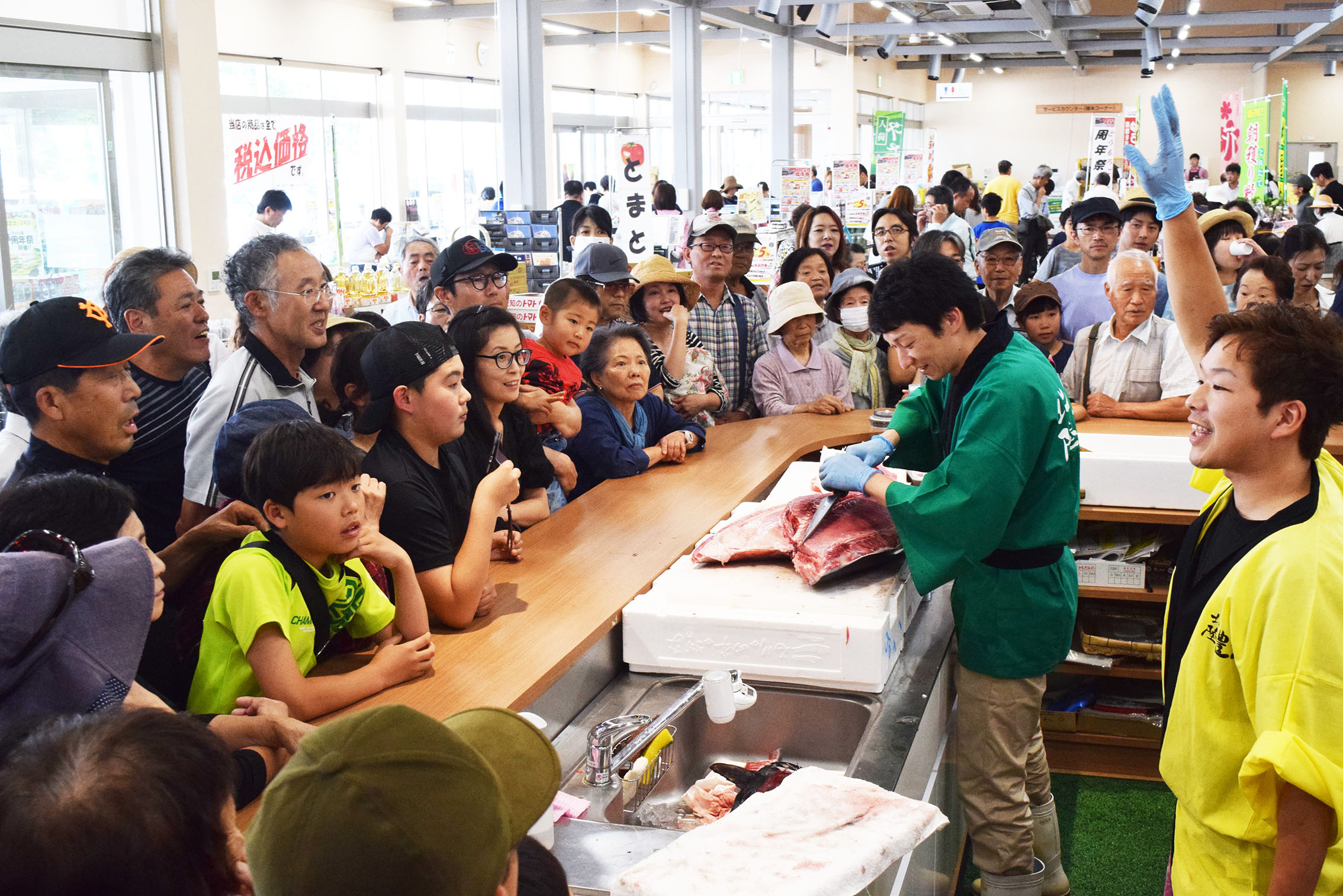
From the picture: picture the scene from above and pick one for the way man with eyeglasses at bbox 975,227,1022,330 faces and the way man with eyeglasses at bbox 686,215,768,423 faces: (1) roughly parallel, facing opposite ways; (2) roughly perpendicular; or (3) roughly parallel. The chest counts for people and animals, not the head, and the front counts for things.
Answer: roughly parallel

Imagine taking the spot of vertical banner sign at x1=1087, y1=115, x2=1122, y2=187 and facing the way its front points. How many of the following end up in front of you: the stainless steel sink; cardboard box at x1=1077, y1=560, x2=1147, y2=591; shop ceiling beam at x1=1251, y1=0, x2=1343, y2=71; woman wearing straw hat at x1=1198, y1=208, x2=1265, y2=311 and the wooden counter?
4

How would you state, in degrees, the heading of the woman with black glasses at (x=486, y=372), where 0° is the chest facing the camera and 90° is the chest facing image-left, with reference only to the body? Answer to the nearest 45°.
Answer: approximately 315°

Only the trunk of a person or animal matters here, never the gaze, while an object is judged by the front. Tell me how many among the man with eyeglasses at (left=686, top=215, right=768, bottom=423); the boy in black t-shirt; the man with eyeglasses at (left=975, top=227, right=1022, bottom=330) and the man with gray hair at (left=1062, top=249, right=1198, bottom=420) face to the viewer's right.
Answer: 1

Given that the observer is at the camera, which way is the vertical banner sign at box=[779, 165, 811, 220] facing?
facing the viewer

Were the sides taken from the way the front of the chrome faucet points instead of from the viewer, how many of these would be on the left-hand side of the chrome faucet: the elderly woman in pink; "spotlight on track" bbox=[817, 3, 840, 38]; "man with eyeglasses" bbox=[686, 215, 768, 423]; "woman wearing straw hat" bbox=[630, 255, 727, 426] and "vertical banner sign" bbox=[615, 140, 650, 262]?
5

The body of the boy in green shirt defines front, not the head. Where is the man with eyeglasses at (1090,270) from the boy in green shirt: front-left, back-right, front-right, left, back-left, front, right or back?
left

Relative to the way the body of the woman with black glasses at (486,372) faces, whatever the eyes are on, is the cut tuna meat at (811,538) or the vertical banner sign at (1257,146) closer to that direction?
the cut tuna meat

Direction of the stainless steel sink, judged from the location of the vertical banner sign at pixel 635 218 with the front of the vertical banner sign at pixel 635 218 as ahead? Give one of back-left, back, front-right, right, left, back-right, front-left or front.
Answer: front

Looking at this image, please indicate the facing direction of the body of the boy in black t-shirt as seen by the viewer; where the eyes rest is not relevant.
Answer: to the viewer's right

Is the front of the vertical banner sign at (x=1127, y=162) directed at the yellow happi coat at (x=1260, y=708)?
yes

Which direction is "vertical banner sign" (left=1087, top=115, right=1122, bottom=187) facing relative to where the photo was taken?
toward the camera

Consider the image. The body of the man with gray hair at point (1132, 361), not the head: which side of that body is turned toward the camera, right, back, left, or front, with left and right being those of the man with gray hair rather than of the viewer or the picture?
front

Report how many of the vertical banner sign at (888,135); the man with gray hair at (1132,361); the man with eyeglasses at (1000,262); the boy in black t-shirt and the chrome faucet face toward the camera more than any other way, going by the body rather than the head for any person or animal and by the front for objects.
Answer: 3

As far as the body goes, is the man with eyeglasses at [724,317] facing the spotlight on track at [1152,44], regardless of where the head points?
no

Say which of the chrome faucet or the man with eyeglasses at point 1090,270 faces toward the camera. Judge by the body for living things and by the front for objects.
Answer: the man with eyeglasses

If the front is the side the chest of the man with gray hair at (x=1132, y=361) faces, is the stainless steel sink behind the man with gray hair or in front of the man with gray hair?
in front

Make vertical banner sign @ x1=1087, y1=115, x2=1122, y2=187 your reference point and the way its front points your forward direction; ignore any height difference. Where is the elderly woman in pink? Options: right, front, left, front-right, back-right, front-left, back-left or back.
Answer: front

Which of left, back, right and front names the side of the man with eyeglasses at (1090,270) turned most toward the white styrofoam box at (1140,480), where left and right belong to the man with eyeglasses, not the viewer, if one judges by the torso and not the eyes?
front
